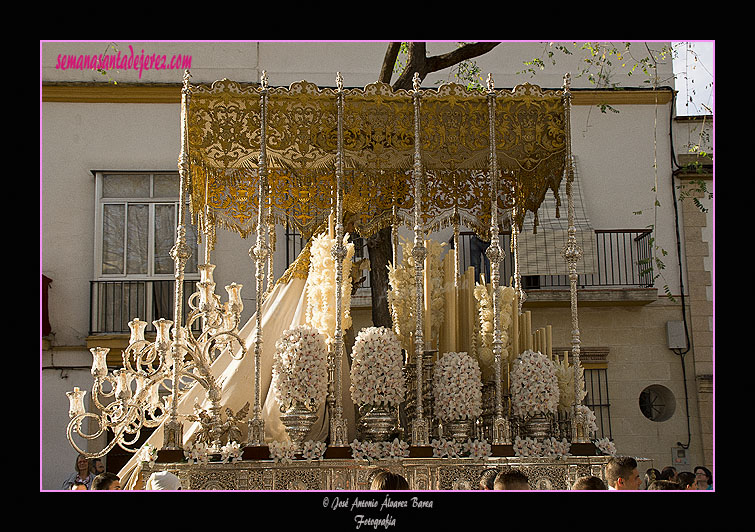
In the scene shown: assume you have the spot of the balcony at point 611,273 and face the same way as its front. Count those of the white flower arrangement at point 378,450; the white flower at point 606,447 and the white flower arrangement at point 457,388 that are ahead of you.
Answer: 3

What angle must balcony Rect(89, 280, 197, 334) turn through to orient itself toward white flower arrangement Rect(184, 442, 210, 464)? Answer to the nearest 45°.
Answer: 0° — it already faces it

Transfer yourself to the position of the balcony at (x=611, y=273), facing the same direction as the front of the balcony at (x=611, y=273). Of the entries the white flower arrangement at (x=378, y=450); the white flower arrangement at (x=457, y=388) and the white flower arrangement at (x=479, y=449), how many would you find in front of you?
3

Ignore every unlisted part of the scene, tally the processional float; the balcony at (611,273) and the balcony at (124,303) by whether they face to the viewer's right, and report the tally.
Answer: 1

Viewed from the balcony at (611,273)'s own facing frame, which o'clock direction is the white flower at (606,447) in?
The white flower is roughly at 12 o'clock from the balcony.

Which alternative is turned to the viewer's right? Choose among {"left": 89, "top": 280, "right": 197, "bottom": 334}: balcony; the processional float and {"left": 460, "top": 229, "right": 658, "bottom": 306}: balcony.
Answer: the processional float

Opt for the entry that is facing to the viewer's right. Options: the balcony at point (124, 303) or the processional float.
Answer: the processional float

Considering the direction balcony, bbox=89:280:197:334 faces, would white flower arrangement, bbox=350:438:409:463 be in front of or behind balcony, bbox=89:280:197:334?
in front

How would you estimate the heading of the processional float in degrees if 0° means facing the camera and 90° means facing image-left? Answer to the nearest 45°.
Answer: approximately 270°

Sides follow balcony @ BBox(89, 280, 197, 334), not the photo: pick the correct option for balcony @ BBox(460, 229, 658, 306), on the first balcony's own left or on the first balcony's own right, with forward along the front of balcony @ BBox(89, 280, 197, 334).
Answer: on the first balcony's own left

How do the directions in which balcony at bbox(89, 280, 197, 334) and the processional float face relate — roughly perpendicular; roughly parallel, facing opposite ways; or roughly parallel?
roughly perpendicular
